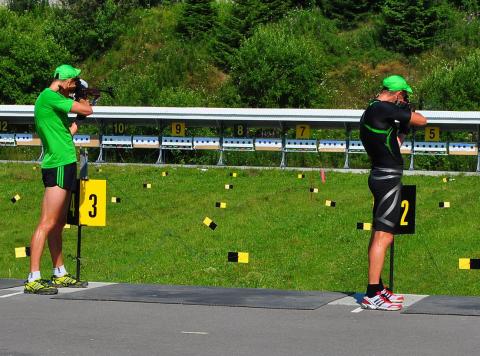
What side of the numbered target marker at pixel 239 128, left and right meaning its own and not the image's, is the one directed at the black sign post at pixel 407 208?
front

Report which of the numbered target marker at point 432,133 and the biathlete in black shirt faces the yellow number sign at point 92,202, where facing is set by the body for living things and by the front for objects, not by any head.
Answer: the numbered target marker

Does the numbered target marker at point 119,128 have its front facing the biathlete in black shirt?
yes

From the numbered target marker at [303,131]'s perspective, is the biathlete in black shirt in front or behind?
in front

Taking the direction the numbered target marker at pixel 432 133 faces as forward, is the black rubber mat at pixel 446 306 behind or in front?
in front

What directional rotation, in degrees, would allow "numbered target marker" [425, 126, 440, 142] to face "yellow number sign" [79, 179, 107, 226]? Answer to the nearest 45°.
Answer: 0° — it already faces it

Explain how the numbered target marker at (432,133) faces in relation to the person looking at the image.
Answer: facing the viewer

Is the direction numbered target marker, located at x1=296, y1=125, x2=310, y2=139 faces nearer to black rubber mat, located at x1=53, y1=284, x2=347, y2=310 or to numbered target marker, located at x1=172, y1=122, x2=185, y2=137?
the black rubber mat
